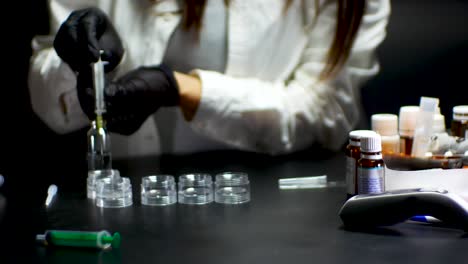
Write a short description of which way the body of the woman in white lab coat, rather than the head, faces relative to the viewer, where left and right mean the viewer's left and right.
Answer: facing the viewer and to the left of the viewer

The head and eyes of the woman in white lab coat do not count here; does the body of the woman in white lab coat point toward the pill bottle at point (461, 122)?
no

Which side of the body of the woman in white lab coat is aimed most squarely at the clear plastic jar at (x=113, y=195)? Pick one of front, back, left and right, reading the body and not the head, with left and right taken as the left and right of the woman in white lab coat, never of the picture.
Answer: front

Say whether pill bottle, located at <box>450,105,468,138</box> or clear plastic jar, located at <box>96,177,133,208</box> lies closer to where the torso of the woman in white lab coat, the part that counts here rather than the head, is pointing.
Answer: the clear plastic jar

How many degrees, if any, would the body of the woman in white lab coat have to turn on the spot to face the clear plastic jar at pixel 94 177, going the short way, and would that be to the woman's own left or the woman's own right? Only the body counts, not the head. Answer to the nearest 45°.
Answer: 0° — they already face it

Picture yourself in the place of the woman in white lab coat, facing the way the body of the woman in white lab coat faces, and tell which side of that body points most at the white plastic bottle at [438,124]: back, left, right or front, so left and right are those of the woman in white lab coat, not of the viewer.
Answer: left

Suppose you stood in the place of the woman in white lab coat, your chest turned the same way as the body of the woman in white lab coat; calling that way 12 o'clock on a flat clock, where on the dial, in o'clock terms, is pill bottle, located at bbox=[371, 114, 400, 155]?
The pill bottle is roughly at 9 o'clock from the woman in white lab coat.

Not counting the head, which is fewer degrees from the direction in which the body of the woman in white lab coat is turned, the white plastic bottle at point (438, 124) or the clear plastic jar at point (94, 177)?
the clear plastic jar

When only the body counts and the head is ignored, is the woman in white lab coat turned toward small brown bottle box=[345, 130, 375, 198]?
no

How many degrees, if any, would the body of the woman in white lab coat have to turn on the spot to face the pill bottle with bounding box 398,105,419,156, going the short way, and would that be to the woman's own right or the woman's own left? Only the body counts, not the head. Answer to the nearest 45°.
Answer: approximately 90° to the woman's own left
